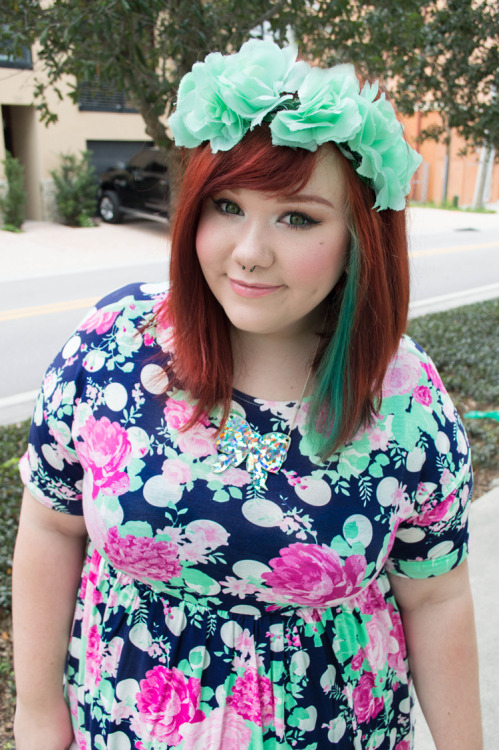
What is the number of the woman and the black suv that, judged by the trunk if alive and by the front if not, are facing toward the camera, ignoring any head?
1

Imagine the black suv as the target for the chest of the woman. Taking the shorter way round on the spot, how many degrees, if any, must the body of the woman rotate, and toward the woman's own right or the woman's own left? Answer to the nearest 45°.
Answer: approximately 180°

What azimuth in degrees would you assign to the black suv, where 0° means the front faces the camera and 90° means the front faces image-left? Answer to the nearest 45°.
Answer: approximately 135°

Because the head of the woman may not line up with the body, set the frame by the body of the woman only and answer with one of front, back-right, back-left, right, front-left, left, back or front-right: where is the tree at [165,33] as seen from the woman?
back

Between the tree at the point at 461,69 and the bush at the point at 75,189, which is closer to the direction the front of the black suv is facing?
the bush

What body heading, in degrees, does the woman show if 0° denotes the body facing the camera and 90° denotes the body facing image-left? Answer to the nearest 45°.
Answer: approximately 0°

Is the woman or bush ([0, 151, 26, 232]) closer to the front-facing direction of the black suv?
the bush

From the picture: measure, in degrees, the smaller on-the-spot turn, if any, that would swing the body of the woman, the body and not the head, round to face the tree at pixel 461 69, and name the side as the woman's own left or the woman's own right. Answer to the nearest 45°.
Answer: approximately 180°

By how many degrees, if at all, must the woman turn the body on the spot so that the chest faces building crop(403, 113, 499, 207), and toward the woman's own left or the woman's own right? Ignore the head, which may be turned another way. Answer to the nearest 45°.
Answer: approximately 180°
